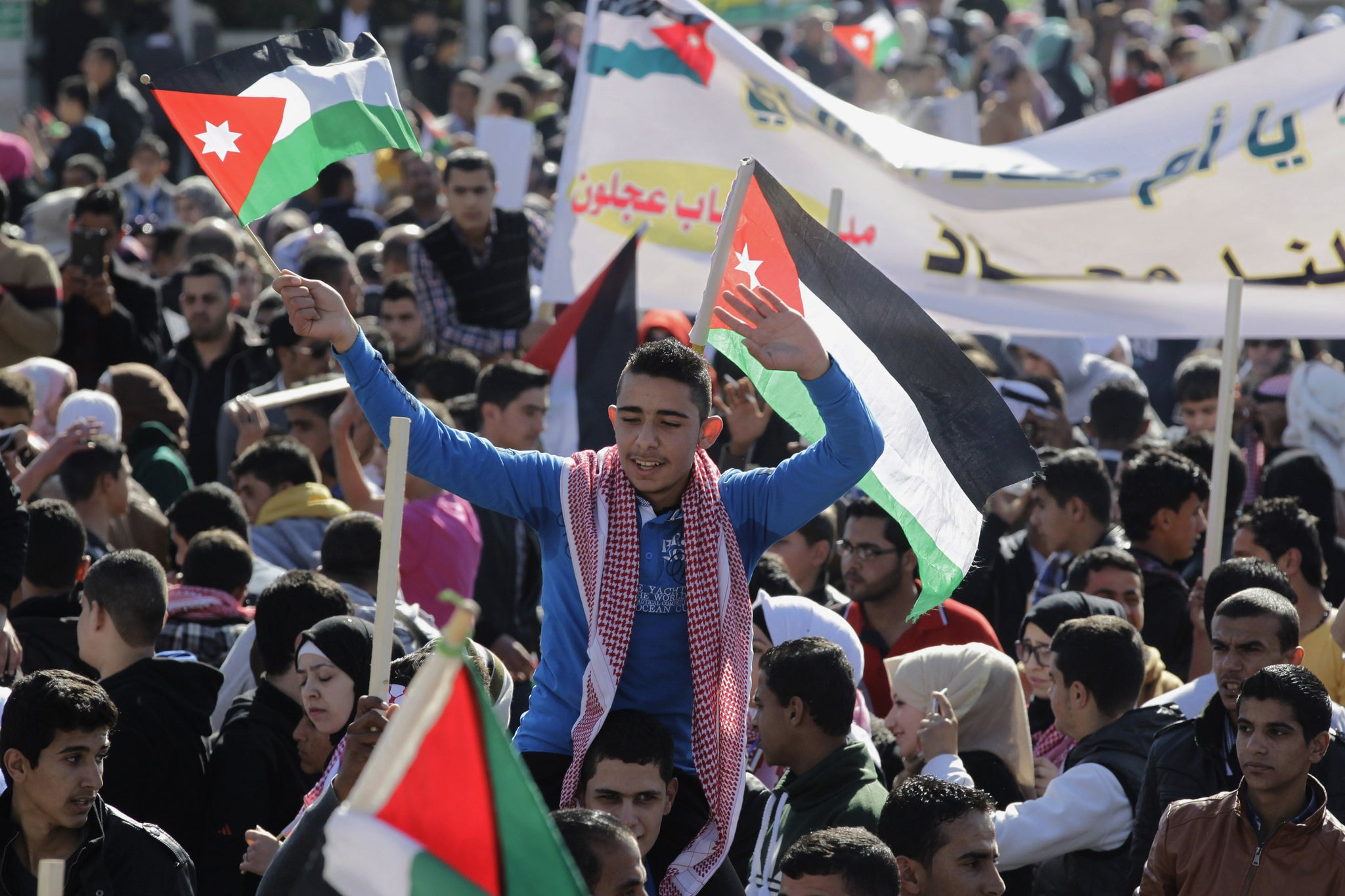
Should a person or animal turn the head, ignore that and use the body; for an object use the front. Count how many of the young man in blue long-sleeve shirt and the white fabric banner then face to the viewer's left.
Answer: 0

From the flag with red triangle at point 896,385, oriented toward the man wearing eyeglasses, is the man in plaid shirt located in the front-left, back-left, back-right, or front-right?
front-left

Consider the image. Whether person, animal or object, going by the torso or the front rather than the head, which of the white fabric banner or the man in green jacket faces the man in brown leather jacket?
the white fabric banner

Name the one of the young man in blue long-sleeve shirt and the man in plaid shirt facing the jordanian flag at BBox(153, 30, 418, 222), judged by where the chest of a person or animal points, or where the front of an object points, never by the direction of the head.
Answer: the man in plaid shirt

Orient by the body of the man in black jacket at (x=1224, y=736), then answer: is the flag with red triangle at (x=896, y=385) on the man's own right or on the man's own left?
on the man's own right

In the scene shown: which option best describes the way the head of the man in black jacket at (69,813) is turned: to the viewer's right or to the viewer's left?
to the viewer's right

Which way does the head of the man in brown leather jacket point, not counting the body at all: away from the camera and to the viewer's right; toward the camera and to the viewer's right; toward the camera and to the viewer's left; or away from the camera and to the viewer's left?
toward the camera and to the viewer's left

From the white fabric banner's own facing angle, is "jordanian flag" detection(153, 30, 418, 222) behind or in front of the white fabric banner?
in front

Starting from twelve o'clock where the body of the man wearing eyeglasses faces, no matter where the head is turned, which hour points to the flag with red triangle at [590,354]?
The flag with red triangle is roughly at 3 o'clock from the man wearing eyeglasses.

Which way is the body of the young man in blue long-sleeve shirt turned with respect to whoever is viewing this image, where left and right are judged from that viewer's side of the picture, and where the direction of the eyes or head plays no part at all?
facing the viewer

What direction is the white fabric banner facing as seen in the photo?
toward the camera
